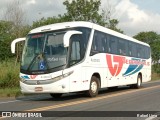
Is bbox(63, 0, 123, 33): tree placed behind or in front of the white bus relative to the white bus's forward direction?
behind

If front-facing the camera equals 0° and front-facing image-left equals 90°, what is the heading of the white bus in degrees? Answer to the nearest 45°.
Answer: approximately 45°
